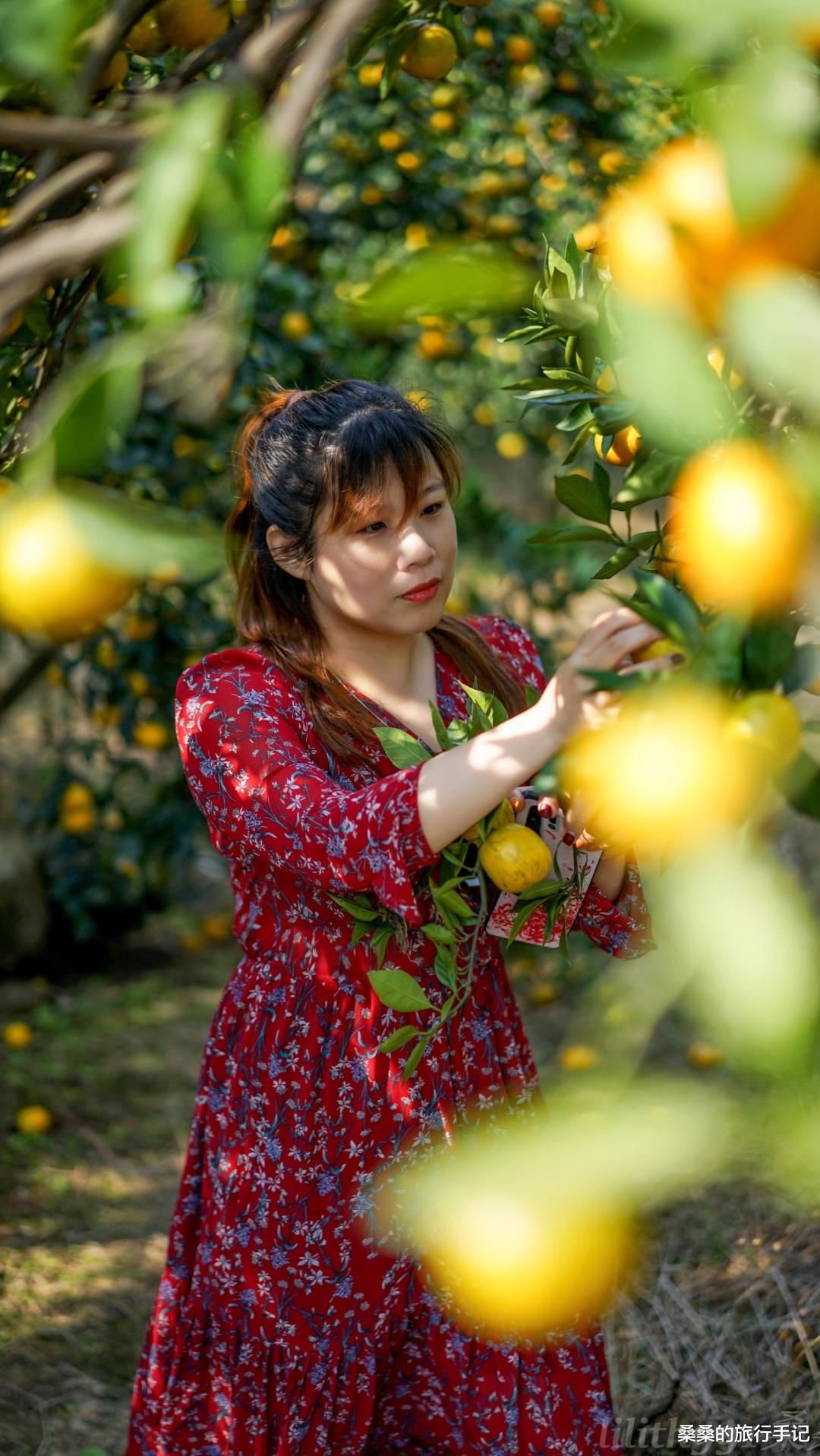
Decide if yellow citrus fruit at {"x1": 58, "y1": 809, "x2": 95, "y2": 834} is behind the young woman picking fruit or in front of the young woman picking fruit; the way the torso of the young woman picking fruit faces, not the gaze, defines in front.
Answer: behind

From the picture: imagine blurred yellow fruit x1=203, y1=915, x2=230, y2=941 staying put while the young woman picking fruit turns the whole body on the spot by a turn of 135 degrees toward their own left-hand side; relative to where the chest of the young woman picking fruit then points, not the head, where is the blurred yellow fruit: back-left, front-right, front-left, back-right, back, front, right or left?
front

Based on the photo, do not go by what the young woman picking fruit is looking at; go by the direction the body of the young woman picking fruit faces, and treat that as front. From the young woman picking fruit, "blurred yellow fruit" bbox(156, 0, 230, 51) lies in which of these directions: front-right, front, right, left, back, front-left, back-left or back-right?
front-right

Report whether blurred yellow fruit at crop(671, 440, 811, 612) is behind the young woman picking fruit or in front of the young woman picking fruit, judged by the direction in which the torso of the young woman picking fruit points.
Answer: in front

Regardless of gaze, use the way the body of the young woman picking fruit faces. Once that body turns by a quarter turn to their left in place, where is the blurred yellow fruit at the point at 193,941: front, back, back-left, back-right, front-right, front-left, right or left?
front-left

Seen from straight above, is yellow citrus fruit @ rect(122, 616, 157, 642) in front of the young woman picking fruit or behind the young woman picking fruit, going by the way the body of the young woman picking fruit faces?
behind

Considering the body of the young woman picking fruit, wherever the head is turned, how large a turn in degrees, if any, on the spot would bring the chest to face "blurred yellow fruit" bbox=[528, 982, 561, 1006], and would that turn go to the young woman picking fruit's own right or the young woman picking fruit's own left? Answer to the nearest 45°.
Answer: approximately 135° to the young woman picking fruit's own left

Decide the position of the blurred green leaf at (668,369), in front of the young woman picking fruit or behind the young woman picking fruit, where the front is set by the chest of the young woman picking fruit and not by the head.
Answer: in front

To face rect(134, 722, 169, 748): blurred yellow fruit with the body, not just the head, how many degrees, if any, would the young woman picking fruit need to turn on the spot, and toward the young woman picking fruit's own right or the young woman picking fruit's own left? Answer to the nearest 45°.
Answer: approximately 135° to the young woman picking fruit's own left

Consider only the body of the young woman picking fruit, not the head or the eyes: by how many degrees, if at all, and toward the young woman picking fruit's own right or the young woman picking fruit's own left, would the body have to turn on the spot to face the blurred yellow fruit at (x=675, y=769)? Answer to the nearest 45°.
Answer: approximately 45° to the young woman picking fruit's own right

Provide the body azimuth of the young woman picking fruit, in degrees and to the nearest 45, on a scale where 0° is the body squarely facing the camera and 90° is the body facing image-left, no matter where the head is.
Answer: approximately 315°
